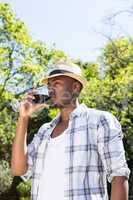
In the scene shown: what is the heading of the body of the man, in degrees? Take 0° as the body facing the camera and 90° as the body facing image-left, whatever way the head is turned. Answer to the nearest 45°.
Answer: approximately 45°
